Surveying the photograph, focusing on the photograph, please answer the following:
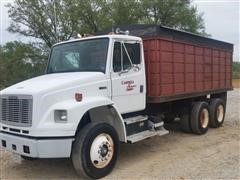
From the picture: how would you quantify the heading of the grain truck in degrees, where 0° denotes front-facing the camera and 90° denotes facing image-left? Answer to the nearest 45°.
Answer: approximately 45°
